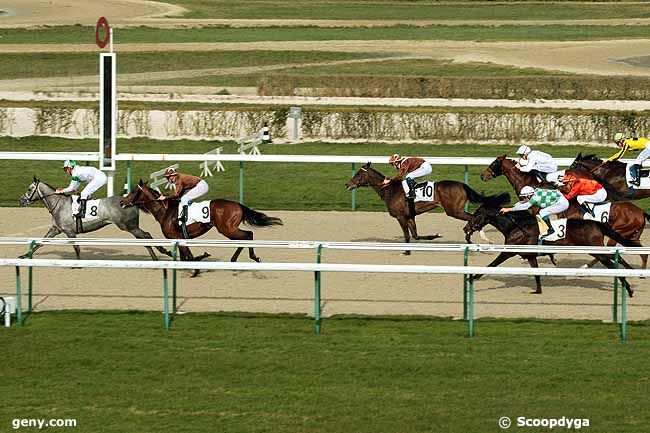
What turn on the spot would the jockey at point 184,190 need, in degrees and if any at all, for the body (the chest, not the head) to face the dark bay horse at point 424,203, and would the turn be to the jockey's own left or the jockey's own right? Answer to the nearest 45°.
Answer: approximately 180°

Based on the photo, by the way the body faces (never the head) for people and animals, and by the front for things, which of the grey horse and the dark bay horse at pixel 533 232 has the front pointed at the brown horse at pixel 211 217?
the dark bay horse

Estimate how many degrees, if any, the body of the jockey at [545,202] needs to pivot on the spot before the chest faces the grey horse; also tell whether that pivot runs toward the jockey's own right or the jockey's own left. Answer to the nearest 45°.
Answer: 0° — they already face it

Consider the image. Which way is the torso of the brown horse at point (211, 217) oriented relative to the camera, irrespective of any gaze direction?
to the viewer's left

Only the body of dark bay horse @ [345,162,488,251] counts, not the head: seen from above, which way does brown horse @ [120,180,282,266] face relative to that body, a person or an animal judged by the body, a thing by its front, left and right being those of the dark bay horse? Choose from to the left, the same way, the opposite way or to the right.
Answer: the same way

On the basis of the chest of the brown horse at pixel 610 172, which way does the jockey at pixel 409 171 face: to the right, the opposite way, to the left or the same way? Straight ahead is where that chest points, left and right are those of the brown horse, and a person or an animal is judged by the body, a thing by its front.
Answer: the same way

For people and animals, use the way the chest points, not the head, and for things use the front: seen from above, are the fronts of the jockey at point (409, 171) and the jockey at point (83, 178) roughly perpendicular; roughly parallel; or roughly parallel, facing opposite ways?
roughly parallel

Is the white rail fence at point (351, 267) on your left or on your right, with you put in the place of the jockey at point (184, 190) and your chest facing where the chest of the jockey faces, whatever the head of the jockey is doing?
on your left

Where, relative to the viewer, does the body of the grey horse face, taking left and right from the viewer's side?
facing to the left of the viewer

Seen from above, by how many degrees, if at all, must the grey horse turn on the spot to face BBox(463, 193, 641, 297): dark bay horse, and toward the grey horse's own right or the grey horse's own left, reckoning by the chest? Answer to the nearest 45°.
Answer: approximately 135° to the grey horse's own left

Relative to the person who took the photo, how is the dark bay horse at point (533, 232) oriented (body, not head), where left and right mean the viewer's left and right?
facing to the left of the viewer

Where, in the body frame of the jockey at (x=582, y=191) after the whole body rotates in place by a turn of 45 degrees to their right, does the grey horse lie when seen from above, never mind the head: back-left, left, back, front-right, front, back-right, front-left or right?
front-left

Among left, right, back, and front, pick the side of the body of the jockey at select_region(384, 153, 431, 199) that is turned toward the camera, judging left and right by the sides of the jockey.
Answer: left

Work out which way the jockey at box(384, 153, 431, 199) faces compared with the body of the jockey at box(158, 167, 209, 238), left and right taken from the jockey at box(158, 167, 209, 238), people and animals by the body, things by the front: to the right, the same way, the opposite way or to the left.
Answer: the same way

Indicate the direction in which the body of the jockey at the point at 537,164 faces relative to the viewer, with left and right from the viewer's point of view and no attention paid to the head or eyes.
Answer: facing to the left of the viewer

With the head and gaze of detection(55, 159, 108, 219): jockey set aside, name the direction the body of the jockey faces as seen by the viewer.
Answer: to the viewer's left

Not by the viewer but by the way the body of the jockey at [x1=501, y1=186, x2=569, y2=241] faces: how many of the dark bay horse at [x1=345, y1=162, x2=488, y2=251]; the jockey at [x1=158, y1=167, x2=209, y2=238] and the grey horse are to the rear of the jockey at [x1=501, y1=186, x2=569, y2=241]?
0

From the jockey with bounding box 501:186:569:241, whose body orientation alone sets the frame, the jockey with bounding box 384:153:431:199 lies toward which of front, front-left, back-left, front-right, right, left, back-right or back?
front-right

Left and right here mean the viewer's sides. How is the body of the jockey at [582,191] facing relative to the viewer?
facing to the left of the viewer

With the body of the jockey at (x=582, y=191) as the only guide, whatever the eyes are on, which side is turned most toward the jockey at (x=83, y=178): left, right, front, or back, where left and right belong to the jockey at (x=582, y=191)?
front

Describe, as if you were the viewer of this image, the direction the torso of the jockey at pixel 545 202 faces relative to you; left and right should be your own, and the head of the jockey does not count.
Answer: facing to the left of the viewer
